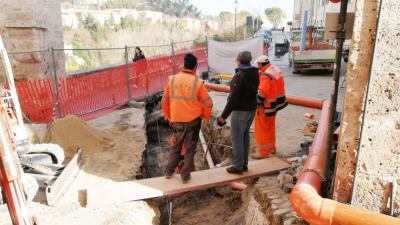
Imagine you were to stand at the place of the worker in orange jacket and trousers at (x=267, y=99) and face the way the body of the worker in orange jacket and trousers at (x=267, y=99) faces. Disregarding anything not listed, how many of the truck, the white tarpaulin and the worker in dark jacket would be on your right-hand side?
2

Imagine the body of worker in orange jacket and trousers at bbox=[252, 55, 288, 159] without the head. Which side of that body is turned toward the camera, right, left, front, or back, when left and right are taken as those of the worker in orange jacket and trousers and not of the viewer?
left

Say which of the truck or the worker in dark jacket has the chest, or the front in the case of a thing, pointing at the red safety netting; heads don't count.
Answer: the worker in dark jacket

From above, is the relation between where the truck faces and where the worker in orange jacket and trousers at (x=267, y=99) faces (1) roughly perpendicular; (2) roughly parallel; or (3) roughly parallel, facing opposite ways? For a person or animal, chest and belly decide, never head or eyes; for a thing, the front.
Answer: roughly perpendicular

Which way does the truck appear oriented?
away from the camera

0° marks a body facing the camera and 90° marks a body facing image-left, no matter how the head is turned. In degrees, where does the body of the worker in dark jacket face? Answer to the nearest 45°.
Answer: approximately 135°

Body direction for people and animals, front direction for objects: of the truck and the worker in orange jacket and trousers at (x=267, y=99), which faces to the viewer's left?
the worker in orange jacket and trousers

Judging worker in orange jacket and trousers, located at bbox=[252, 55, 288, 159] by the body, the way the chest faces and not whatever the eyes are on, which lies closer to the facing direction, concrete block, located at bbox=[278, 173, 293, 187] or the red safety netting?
the red safety netting

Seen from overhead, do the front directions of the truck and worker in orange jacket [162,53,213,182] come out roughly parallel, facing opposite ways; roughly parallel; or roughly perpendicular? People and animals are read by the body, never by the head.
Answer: roughly parallel

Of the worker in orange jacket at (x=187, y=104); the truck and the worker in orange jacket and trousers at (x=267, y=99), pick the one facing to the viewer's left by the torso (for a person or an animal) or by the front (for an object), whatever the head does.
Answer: the worker in orange jacket and trousers at (x=267, y=99)

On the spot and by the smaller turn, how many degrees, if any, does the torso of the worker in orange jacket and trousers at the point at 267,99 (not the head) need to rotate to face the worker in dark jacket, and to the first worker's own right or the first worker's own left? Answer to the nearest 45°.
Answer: approximately 45° to the first worker's own left

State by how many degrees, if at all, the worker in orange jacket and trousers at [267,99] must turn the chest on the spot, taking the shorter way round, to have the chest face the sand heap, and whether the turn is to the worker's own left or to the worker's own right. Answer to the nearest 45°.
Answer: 0° — they already face it

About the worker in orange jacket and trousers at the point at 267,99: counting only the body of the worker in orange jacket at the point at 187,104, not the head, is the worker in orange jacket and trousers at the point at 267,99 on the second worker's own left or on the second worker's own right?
on the second worker's own right

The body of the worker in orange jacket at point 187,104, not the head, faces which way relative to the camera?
away from the camera

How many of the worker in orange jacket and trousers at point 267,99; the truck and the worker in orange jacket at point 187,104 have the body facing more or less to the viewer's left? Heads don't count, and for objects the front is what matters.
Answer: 1
